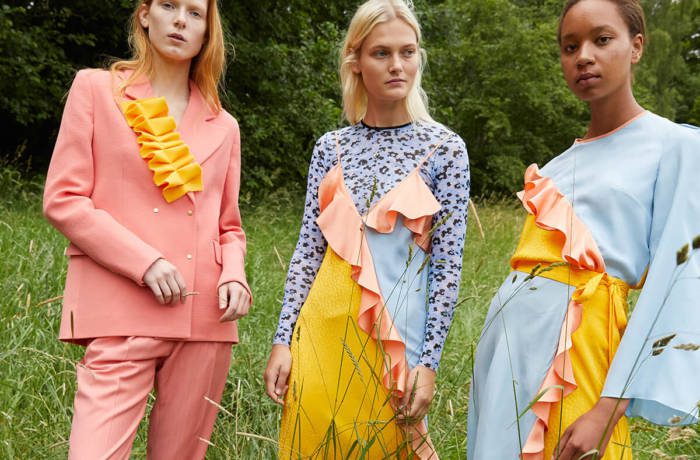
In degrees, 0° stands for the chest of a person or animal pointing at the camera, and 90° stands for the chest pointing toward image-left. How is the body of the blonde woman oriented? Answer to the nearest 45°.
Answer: approximately 0°

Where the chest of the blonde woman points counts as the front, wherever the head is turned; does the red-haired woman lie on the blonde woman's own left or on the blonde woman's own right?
on the blonde woman's own right
